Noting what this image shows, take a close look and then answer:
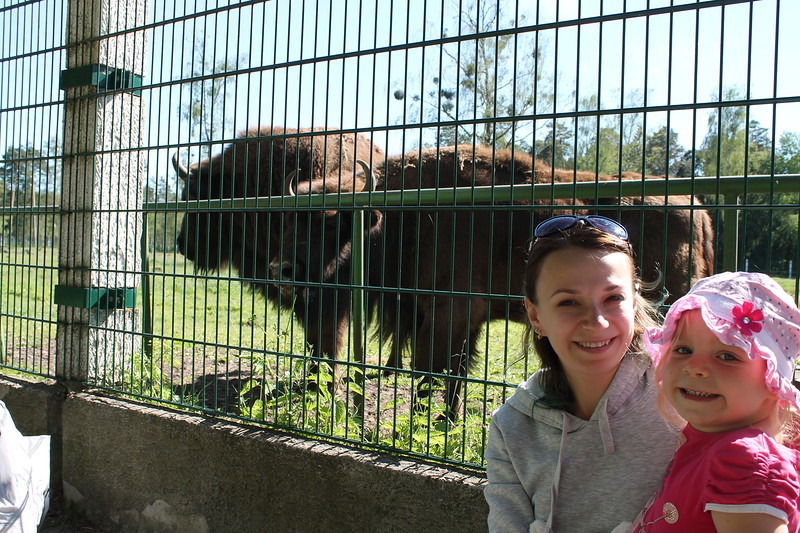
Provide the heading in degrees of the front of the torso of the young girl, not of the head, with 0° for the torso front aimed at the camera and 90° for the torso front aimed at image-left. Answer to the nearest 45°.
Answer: approximately 45°

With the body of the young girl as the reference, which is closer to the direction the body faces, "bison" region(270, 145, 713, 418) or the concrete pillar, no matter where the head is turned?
the concrete pillar

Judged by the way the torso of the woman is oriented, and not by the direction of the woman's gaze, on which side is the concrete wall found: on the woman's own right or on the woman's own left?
on the woman's own right

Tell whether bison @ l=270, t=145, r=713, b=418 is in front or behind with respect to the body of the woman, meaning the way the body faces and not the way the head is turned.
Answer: behind

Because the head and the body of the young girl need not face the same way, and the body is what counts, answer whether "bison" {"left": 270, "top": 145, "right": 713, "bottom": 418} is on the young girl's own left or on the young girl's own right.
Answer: on the young girl's own right

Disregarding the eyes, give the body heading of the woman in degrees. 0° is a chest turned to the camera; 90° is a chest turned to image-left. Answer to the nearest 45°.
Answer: approximately 0°

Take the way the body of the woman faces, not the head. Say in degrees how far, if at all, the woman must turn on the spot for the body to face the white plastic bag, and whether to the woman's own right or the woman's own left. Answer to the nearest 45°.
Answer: approximately 90° to the woman's own right
